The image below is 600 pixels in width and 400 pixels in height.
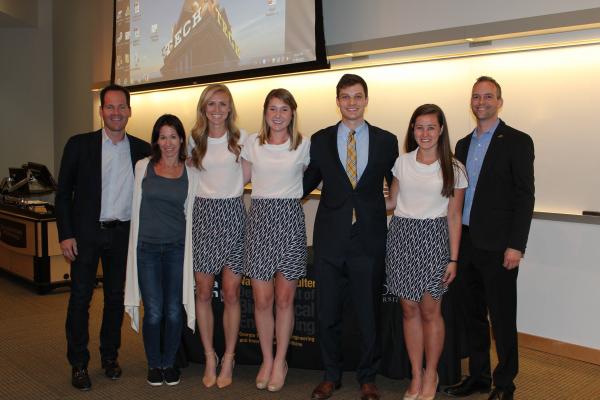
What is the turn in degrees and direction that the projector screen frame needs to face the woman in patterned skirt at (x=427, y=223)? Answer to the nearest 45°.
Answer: approximately 45° to its left

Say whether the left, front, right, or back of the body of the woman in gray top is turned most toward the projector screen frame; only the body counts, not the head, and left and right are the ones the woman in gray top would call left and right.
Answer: back

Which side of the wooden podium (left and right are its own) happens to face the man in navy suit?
left

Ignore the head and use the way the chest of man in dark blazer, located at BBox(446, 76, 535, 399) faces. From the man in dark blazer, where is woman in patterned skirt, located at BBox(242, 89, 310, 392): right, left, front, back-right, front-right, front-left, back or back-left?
front-right

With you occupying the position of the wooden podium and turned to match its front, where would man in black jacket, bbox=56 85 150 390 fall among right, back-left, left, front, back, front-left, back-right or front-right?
front-left

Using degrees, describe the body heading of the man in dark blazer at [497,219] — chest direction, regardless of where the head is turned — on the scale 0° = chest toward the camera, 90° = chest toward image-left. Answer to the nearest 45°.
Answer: approximately 45°

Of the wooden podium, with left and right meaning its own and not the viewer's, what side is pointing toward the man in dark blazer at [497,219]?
left

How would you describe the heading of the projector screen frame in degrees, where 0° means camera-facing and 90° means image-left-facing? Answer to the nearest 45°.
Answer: approximately 45°

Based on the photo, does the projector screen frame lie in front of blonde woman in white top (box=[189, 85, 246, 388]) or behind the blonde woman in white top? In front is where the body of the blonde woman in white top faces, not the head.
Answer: behind

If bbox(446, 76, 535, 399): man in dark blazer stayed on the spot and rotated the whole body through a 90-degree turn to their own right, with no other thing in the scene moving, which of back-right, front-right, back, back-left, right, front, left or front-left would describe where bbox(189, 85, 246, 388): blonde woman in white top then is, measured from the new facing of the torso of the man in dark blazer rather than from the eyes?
front-left

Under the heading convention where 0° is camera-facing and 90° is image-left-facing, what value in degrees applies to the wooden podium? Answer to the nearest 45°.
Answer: approximately 45°

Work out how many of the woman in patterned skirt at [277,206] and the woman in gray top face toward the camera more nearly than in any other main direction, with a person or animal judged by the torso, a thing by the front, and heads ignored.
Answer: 2
